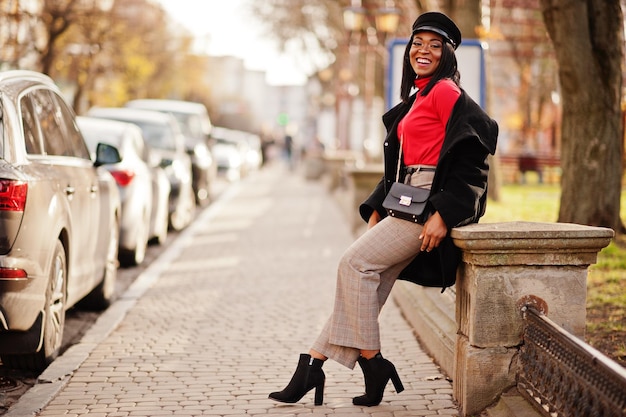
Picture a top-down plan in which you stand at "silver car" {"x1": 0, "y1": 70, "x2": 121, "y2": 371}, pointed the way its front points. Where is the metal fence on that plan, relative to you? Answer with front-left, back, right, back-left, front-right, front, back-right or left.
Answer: right

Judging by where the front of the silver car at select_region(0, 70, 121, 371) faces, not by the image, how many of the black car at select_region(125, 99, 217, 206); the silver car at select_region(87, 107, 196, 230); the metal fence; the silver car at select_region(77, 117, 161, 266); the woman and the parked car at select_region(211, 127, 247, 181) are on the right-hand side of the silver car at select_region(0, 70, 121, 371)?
2

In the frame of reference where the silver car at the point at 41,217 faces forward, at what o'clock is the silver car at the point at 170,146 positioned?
the silver car at the point at 170,146 is roughly at 11 o'clock from the silver car at the point at 41,217.

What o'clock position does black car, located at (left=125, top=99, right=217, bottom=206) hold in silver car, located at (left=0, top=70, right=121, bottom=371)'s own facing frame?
black car, located at (left=125, top=99, right=217, bottom=206) is roughly at 11 o'clock from silver car, located at (left=0, top=70, right=121, bottom=371).

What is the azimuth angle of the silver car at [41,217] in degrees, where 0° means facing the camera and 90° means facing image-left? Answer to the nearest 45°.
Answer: approximately 225°

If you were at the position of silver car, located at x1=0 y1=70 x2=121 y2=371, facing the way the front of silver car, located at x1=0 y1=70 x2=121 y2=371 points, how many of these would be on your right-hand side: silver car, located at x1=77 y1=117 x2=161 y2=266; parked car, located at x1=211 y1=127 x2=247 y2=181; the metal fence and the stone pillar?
2

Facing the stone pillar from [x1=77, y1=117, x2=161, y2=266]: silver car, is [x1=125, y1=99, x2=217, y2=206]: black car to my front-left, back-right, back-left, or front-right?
back-left

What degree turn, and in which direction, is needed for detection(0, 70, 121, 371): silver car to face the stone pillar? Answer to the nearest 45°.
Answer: approximately 90° to its right

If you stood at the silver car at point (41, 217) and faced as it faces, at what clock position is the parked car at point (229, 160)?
The parked car is roughly at 11 o'clock from the silver car.

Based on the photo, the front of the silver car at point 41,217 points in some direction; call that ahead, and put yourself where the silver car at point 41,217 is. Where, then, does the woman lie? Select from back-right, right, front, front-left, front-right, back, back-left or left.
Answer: right

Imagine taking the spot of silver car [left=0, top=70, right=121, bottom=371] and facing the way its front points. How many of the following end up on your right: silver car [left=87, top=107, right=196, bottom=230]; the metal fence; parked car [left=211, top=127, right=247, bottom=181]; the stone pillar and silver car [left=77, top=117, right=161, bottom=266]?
2

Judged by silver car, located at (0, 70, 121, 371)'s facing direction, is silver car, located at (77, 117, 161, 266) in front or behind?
in front

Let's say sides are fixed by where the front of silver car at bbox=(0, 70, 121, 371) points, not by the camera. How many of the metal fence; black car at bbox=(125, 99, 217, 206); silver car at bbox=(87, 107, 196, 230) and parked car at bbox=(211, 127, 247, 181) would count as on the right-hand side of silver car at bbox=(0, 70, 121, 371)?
1

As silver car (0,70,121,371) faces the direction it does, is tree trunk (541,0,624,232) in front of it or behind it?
in front

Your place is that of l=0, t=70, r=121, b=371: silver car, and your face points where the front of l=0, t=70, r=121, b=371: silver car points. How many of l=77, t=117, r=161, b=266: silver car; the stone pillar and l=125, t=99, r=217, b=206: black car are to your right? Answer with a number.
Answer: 1

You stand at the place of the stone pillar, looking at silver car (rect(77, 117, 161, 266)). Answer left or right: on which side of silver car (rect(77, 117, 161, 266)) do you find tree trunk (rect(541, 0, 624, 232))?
right

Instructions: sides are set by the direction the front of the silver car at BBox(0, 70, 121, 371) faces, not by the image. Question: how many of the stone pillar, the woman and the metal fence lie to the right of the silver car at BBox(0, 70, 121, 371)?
3
